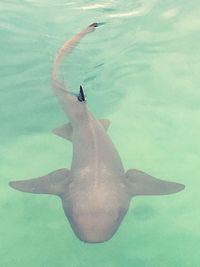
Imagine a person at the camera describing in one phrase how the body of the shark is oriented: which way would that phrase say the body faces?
toward the camera
